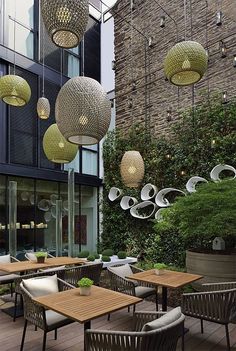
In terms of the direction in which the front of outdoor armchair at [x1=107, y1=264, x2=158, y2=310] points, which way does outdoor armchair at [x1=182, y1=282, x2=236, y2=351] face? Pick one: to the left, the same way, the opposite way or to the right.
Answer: the opposite way

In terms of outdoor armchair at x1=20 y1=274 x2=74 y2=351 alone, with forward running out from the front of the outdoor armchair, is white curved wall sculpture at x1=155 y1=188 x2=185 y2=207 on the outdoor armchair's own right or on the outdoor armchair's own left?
on the outdoor armchair's own left

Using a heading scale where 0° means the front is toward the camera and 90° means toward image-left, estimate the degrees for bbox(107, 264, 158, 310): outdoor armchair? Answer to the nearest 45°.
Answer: approximately 315°

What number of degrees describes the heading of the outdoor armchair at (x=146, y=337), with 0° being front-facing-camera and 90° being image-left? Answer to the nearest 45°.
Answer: approximately 135°

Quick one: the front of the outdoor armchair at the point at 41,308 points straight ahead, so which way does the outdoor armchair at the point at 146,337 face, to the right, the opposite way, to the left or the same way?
the opposite way

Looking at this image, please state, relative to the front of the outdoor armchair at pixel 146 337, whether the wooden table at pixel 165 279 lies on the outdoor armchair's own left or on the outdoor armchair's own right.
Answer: on the outdoor armchair's own right

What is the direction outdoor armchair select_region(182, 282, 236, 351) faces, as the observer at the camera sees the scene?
facing away from the viewer and to the left of the viewer
